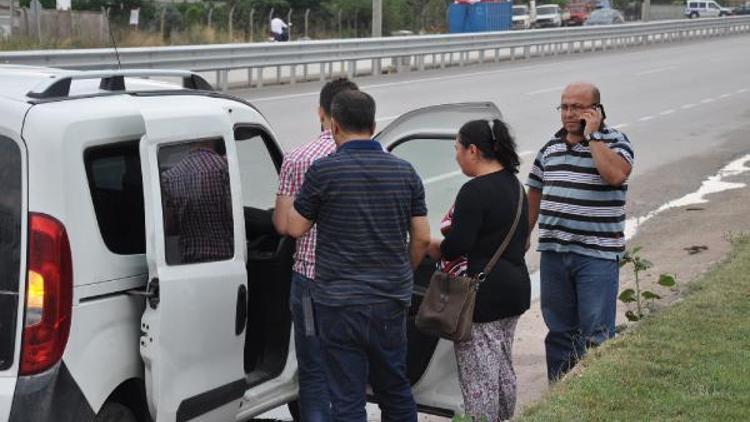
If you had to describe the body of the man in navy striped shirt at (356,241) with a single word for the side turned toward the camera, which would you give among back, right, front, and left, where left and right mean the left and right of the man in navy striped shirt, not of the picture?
back

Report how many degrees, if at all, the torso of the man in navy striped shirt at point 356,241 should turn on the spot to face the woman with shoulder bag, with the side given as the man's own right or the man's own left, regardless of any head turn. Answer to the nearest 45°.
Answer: approximately 45° to the man's own right

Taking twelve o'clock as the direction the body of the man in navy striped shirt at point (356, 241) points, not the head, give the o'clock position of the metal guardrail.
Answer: The metal guardrail is roughly at 12 o'clock from the man in navy striped shirt.

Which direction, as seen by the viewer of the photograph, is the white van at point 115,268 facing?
facing away from the viewer and to the right of the viewer

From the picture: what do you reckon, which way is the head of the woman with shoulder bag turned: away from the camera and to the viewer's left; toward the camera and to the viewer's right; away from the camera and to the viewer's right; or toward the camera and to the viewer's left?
away from the camera and to the viewer's left
